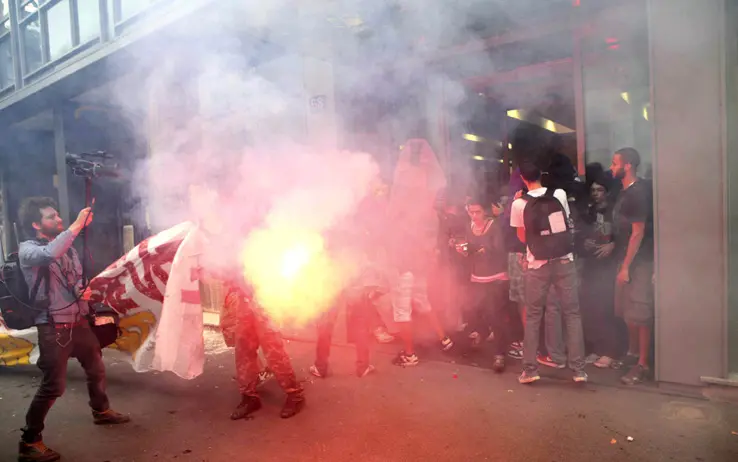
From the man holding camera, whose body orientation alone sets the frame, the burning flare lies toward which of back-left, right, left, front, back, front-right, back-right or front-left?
front

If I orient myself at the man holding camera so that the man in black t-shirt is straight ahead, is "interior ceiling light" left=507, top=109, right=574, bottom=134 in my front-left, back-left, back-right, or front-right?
front-left

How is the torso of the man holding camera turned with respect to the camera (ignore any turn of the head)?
to the viewer's right

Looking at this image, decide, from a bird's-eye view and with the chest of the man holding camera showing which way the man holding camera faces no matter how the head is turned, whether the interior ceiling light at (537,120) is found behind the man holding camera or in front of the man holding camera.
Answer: in front

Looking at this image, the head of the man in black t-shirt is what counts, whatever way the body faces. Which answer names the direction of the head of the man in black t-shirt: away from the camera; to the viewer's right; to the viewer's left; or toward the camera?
to the viewer's left

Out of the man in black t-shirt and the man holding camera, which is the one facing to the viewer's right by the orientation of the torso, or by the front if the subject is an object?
the man holding camera

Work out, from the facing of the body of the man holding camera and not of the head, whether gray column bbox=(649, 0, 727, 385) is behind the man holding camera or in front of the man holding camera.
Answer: in front
